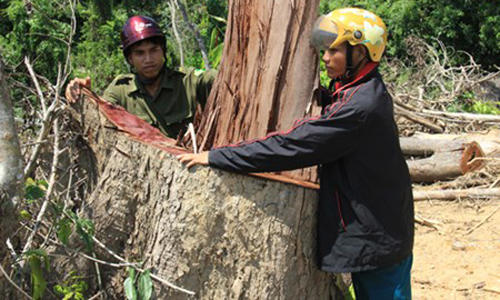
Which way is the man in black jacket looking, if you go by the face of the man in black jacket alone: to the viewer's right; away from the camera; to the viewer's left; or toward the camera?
to the viewer's left

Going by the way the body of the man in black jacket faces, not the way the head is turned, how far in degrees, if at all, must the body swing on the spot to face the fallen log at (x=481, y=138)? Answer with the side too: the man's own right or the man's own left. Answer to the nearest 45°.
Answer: approximately 135° to the man's own right

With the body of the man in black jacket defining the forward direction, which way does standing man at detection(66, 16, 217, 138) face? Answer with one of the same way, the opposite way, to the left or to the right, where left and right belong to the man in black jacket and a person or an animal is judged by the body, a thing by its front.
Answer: to the left

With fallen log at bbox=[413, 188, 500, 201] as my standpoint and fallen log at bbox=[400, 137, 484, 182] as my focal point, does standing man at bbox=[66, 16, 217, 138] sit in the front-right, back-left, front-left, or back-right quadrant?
back-left

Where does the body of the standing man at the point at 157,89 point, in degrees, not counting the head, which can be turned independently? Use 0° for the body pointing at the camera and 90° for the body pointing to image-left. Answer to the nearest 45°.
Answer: approximately 0°

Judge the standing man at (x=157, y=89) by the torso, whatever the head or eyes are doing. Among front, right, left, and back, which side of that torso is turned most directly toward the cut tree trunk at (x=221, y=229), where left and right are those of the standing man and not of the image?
front

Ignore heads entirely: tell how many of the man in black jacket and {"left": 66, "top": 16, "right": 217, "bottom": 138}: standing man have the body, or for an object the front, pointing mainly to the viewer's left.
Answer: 1

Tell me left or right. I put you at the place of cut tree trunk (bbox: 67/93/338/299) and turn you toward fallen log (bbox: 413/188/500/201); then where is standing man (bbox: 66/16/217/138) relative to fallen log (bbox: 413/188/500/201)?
left

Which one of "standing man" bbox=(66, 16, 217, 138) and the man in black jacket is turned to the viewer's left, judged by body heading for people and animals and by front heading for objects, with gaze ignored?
the man in black jacket

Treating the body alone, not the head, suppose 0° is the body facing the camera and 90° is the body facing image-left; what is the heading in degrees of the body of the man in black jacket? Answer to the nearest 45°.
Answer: approximately 90°

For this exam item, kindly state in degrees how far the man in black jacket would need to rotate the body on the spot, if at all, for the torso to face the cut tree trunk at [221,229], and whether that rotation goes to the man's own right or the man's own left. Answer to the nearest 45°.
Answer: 0° — they already face it

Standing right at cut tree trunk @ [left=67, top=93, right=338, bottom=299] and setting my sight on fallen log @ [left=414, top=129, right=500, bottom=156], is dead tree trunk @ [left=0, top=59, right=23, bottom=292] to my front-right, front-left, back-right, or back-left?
back-left

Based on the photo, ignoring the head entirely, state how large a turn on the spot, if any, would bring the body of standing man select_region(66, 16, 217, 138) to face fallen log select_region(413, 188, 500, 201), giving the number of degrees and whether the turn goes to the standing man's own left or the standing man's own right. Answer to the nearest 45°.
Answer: approximately 135° to the standing man's own left
